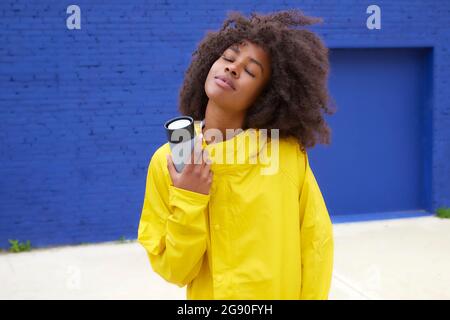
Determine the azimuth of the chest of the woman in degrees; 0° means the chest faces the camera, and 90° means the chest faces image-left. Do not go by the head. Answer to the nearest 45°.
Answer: approximately 45°

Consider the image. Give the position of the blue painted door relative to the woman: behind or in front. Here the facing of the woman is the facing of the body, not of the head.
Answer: behind
